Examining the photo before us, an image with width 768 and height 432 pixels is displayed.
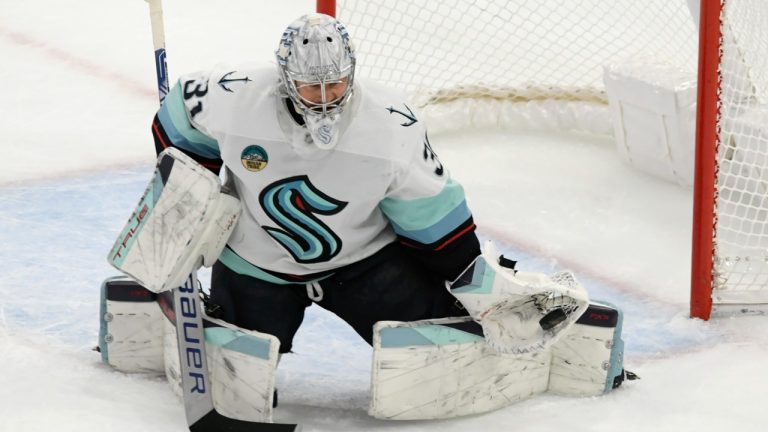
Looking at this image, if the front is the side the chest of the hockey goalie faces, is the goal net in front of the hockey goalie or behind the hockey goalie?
behind

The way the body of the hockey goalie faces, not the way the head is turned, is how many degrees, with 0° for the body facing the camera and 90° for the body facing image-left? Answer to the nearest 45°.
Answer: approximately 0°
